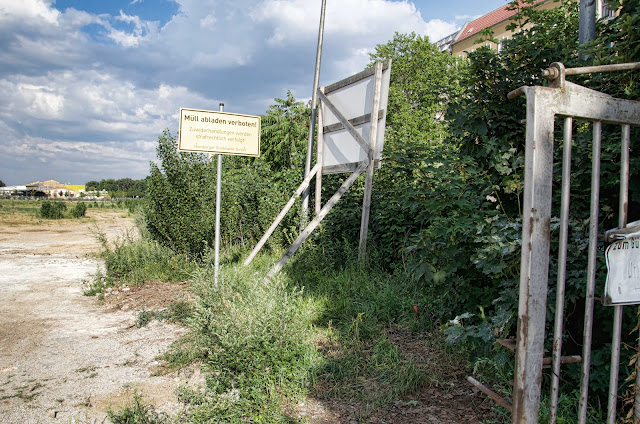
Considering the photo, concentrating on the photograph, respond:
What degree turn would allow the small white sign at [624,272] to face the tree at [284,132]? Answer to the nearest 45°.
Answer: approximately 135° to its right

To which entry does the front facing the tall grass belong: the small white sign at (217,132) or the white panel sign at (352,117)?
the small white sign

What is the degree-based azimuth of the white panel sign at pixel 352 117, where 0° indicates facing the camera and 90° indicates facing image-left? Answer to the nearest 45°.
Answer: approximately 225°

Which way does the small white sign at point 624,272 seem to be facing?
toward the camera

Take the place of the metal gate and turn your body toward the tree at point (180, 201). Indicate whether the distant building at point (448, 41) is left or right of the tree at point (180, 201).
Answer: right

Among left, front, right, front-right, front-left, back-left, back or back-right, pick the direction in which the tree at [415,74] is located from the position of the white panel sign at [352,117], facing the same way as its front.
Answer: front-left

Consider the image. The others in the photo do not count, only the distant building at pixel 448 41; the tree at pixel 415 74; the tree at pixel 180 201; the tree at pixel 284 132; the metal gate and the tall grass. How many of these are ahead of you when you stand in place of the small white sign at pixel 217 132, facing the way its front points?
2

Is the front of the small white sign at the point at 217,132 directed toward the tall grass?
yes

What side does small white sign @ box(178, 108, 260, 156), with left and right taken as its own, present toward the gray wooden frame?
left

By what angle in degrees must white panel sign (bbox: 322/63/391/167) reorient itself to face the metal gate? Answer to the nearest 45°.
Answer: approximately 135° to its right

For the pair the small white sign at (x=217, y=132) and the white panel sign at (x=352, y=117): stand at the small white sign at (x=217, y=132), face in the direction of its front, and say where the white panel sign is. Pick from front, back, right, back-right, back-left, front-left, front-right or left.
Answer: left

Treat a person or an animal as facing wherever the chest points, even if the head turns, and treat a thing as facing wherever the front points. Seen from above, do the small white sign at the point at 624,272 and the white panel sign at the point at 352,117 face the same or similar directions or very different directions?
very different directions

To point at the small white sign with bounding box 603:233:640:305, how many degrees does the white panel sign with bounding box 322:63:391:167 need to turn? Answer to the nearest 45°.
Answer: approximately 135° to its right

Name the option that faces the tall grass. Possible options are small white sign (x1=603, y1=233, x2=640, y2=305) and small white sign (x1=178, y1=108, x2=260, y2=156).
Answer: small white sign (x1=178, y1=108, x2=260, y2=156)

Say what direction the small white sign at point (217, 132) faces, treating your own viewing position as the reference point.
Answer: facing the viewer

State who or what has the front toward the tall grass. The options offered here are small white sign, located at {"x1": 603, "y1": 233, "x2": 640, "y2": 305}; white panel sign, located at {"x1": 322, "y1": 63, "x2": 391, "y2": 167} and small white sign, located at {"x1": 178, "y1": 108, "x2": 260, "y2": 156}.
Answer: small white sign, located at {"x1": 178, "y1": 108, "x2": 260, "y2": 156}
